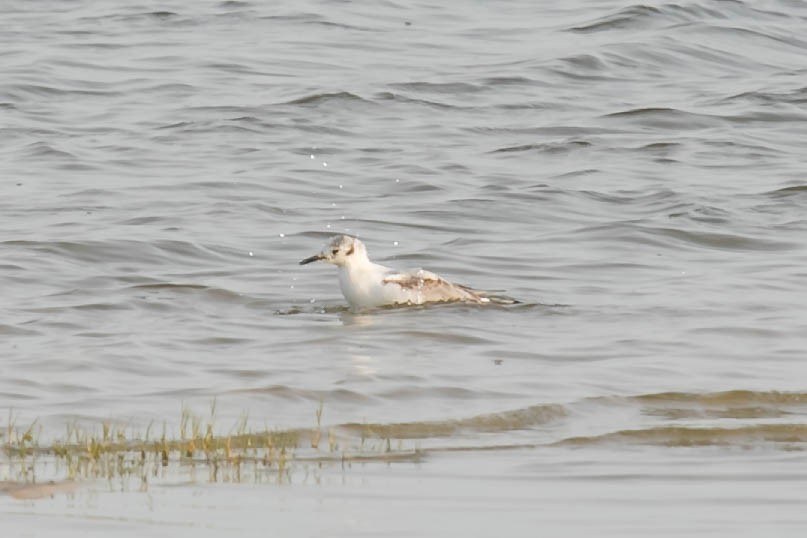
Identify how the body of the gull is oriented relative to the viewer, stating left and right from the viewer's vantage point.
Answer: facing to the left of the viewer
